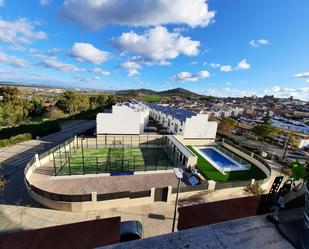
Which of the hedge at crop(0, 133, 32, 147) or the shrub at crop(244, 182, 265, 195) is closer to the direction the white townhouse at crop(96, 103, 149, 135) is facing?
the shrub

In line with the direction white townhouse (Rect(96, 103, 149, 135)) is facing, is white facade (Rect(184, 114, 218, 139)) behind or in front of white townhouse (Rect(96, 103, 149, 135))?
in front

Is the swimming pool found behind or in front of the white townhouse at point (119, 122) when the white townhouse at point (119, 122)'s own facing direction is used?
in front

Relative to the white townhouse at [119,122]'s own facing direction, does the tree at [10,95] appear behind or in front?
behind
